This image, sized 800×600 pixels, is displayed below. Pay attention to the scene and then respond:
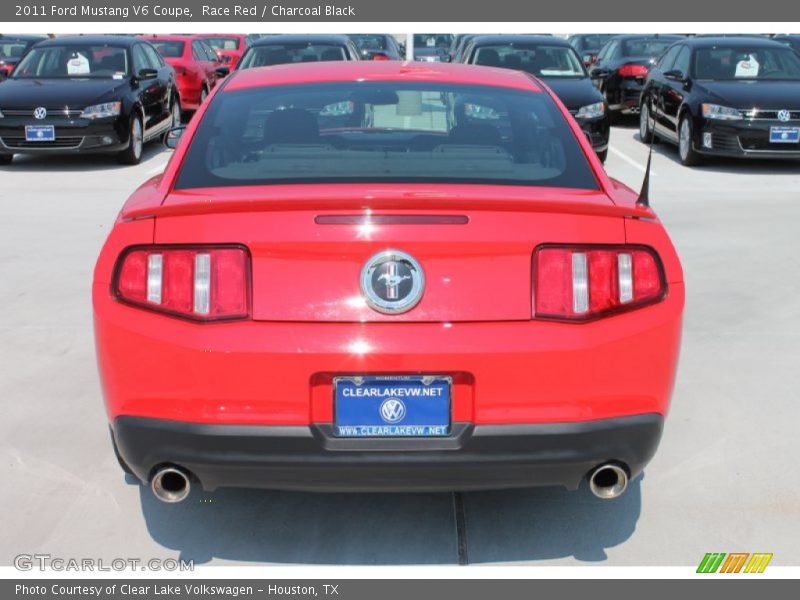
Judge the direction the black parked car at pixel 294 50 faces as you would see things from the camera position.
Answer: facing the viewer

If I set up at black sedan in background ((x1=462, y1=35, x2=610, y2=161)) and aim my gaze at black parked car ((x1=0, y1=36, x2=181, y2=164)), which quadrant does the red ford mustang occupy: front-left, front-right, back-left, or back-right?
front-left

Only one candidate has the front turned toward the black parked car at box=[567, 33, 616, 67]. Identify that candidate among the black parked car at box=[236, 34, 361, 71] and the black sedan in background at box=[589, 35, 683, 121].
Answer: the black sedan in background

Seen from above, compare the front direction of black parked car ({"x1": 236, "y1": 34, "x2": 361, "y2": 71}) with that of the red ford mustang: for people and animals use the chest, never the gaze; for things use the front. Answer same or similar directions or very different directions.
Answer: very different directions

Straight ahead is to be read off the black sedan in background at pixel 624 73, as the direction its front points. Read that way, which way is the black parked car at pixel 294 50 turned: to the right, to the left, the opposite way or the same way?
the opposite way

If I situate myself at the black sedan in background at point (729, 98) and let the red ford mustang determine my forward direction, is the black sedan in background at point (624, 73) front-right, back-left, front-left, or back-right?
back-right

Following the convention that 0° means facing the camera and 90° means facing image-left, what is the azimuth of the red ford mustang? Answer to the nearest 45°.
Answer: approximately 180°

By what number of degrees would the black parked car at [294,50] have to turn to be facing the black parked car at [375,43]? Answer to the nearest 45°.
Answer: approximately 180°

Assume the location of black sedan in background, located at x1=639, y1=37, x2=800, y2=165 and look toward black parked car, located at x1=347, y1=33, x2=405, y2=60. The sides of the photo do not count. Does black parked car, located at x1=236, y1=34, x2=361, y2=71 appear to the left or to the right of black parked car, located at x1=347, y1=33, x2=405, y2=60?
left

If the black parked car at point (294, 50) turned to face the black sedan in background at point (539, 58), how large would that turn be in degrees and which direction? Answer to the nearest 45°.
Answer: approximately 90° to its left

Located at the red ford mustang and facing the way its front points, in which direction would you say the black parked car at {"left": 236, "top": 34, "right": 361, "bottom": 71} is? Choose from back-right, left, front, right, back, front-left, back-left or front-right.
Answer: front

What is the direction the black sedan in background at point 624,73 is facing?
away from the camera

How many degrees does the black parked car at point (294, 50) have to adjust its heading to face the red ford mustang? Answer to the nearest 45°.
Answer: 0° — it already faces it

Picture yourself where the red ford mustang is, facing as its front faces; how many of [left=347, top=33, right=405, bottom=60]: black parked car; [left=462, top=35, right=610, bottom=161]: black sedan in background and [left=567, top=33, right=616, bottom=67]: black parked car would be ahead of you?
3

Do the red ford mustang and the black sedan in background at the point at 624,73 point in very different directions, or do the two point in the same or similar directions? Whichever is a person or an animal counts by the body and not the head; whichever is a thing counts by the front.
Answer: same or similar directions
